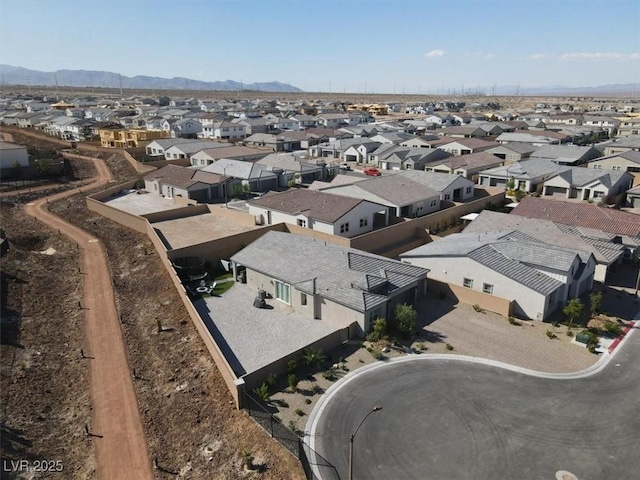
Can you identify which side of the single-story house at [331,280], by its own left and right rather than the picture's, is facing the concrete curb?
front

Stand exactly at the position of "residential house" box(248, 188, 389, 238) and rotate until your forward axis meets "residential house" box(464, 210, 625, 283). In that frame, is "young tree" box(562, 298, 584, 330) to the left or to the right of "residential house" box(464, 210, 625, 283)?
right

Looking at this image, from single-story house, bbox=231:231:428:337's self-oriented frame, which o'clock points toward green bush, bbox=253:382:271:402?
The green bush is roughly at 2 o'clock from the single-story house.

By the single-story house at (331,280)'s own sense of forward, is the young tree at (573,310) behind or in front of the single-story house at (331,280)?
in front

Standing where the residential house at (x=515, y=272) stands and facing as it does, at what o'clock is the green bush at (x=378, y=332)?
The green bush is roughly at 3 o'clock from the residential house.

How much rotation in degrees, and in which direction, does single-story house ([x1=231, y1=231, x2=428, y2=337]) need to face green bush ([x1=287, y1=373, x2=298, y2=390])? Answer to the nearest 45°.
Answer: approximately 45° to its right

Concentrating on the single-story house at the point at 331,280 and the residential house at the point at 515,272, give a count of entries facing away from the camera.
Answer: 0

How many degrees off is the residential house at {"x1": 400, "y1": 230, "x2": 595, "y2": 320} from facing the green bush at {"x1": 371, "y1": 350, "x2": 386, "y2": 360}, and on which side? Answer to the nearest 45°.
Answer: approximately 90° to its right

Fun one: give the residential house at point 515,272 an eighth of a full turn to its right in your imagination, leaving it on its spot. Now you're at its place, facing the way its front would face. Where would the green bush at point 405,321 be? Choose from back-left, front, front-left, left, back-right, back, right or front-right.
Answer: front-right

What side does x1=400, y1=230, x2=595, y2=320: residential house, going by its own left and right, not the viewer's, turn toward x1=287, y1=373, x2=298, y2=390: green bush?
right

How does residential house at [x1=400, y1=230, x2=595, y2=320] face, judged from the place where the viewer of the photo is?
facing the viewer and to the right of the viewer

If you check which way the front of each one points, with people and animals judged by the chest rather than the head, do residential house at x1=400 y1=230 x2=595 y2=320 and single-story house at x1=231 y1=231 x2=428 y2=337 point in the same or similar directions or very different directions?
same or similar directions

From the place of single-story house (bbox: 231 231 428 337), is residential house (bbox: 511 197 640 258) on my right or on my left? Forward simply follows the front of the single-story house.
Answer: on my left

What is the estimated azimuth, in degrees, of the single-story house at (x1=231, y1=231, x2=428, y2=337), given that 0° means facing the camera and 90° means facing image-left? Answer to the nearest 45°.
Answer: approximately 315°

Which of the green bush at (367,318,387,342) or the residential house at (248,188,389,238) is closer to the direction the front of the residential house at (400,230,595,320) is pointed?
the green bush
